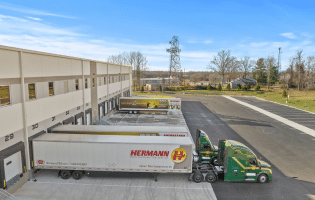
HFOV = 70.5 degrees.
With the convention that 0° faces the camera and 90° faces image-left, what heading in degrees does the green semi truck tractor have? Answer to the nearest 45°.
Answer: approximately 270°

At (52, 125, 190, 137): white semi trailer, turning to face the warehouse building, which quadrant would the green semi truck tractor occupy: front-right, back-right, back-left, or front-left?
back-left

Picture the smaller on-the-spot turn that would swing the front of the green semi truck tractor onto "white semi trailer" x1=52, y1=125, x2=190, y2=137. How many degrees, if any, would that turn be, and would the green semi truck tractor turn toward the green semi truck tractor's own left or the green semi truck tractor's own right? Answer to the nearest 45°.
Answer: approximately 180°

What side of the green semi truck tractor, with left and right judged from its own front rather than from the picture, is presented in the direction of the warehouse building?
back

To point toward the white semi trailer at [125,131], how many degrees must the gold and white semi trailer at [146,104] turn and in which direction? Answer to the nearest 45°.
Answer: approximately 90° to its right

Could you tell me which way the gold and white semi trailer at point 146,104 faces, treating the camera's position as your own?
facing to the right of the viewer

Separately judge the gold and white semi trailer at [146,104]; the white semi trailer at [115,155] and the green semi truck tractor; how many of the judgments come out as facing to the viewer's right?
3

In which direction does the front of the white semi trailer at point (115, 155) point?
to the viewer's right

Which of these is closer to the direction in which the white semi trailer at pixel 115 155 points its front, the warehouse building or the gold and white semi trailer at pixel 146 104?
the gold and white semi trailer

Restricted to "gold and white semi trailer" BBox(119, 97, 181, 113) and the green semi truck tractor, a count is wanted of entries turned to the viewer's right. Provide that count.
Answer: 2
